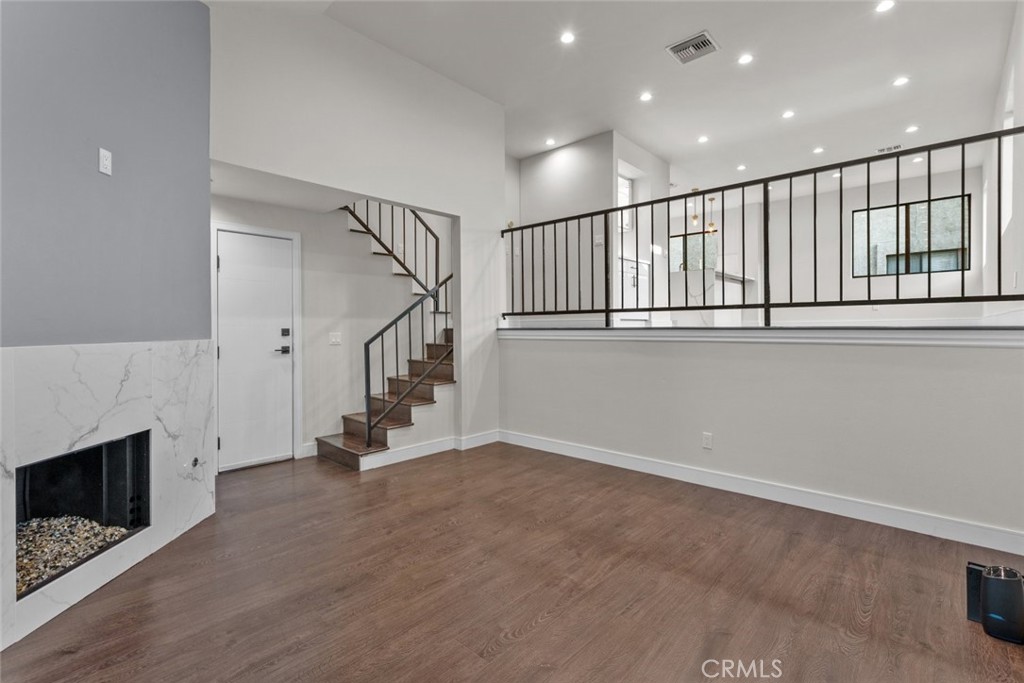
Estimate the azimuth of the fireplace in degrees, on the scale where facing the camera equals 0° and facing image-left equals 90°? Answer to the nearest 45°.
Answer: approximately 315°

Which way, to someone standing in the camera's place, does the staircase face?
facing the viewer and to the left of the viewer

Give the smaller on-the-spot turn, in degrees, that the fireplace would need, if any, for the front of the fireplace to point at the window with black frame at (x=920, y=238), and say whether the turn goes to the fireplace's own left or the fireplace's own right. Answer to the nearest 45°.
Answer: approximately 45° to the fireplace's own left

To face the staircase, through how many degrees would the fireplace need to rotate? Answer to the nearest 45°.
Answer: approximately 90° to its left

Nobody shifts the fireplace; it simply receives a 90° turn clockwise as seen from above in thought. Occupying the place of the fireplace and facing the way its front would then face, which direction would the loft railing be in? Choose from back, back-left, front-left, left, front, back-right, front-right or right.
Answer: back-left

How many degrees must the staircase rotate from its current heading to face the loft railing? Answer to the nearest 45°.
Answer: approximately 135° to its left

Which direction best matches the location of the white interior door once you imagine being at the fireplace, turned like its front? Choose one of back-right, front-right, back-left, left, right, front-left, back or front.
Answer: left

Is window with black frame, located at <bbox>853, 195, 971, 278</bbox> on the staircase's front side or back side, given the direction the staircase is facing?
on the back side

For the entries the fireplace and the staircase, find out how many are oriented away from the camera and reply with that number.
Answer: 0
